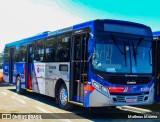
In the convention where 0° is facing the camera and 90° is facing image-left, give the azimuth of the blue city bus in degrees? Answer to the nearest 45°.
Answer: approximately 315°
